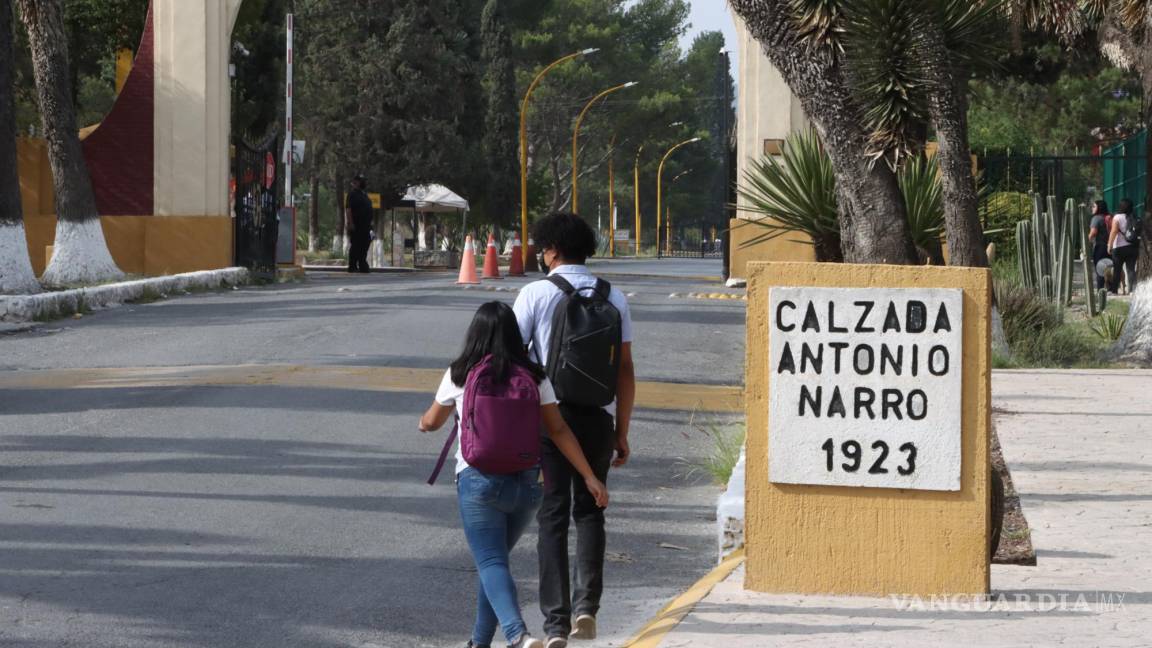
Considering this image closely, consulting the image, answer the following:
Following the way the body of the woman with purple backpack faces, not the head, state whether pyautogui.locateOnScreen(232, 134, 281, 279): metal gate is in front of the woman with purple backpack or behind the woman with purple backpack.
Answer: in front

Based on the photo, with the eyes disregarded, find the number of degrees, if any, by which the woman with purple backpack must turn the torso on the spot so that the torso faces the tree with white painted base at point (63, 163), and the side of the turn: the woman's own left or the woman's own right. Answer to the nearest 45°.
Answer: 0° — they already face it

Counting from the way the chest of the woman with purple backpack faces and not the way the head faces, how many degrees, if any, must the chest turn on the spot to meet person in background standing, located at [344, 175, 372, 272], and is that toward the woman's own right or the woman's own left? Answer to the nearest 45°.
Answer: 0° — they already face them

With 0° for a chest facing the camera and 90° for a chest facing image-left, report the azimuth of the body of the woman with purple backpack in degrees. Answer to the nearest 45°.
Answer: approximately 180°

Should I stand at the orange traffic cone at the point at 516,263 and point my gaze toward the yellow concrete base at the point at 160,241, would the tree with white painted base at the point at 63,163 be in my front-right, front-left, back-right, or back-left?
front-left

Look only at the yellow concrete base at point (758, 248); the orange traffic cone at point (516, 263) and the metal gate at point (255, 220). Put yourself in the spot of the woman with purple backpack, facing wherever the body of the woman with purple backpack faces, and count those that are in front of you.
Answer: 3

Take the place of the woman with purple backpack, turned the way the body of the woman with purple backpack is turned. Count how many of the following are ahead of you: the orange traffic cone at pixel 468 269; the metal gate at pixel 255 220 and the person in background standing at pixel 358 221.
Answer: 3

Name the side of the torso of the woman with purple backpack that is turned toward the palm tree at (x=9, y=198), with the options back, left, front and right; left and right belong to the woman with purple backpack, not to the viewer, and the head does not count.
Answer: front

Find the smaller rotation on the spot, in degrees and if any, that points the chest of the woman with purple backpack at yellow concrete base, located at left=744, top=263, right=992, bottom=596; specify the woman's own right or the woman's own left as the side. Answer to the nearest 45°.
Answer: approximately 45° to the woman's own right

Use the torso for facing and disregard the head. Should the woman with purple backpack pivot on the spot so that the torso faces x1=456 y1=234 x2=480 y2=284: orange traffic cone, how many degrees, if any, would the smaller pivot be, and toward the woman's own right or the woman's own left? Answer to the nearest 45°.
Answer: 0° — they already face it

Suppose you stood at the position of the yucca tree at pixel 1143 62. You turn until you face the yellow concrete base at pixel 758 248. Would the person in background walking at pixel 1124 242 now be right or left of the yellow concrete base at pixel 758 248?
right

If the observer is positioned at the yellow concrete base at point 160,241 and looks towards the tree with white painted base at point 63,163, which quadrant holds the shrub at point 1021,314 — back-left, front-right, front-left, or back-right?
front-left

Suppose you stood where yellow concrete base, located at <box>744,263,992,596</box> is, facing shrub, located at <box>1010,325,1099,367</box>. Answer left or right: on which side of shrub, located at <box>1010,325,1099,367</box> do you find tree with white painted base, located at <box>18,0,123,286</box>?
left

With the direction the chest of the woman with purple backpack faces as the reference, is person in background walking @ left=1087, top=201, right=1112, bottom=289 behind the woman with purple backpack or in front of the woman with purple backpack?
in front

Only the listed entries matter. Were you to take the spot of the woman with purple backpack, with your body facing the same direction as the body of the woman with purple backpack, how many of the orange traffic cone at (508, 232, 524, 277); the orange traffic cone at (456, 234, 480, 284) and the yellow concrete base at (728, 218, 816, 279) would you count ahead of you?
3

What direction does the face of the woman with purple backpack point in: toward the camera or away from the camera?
away from the camera
